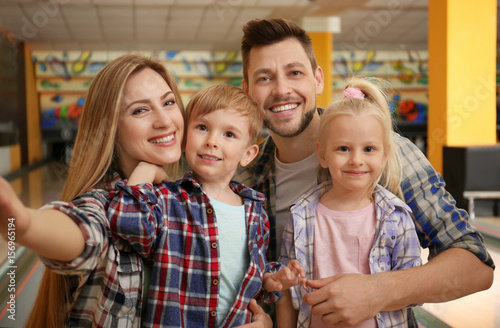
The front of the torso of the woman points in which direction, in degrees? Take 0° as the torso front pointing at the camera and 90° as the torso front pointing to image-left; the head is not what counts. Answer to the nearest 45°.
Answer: approximately 315°

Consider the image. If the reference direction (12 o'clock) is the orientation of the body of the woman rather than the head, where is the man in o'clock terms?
The man is roughly at 10 o'clock from the woman.
